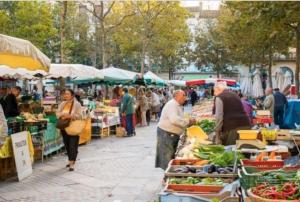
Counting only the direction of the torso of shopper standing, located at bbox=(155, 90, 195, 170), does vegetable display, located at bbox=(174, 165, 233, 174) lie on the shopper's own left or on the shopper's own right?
on the shopper's own right

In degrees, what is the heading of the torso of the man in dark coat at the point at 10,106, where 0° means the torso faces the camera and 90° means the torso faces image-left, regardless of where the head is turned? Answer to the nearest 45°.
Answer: approximately 270°

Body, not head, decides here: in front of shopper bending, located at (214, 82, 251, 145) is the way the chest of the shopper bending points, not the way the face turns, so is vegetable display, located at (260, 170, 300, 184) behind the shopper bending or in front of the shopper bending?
behind

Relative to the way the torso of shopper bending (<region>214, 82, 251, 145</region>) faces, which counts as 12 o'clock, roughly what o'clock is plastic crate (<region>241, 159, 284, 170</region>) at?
The plastic crate is roughly at 7 o'clock from the shopper bending.

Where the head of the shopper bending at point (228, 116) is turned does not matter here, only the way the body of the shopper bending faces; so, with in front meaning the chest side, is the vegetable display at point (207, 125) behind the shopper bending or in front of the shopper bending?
in front

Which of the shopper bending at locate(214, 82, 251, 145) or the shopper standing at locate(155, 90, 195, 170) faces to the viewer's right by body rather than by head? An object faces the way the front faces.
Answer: the shopper standing at locate(155, 90, 195, 170)

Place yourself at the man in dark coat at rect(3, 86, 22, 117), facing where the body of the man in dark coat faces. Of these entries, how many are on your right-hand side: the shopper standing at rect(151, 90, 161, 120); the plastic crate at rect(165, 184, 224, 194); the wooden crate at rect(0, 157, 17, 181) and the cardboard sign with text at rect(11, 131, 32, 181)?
3

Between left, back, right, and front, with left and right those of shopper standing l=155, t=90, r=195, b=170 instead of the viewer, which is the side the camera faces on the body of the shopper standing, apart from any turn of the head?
right

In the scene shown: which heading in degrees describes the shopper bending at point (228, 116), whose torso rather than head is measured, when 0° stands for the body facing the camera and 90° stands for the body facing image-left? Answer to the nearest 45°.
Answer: approximately 135°

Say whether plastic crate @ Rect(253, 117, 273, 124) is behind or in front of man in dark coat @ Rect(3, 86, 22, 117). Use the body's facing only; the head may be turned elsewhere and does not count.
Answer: in front

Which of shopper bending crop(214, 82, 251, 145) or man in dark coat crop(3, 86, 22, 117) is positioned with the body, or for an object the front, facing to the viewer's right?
the man in dark coat

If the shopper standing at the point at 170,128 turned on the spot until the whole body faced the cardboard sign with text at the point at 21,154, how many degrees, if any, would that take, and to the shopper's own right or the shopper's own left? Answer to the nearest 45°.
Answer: approximately 180°

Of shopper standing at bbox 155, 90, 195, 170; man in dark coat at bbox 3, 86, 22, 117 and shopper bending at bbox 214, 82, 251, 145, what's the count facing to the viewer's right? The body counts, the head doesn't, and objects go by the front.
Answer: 2

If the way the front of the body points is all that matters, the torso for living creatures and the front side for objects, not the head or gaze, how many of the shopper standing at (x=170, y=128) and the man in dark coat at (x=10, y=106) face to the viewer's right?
2
